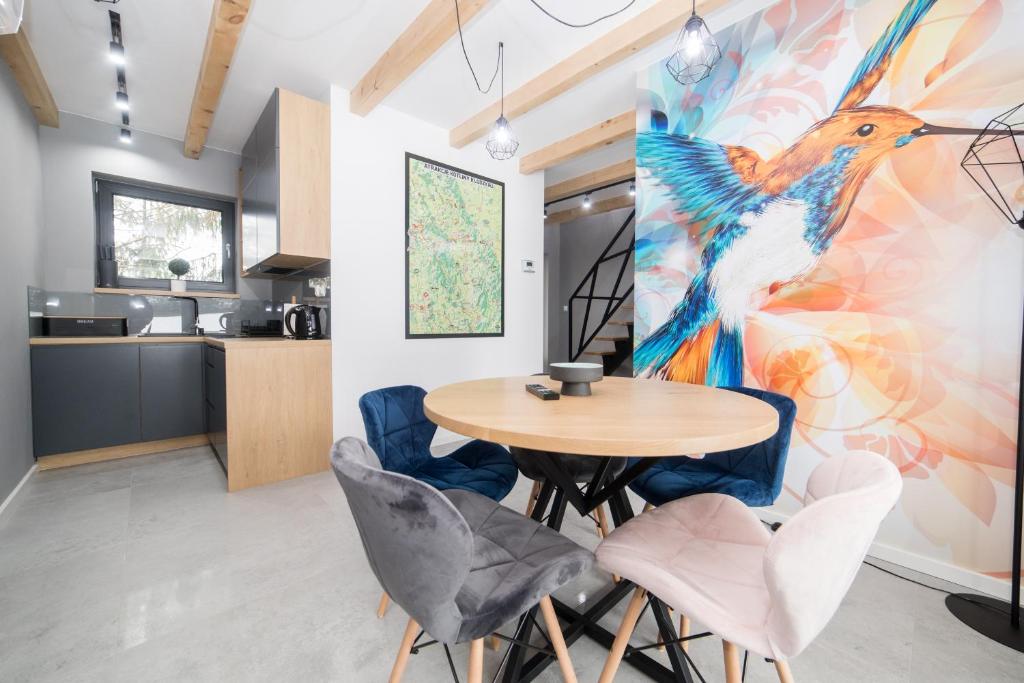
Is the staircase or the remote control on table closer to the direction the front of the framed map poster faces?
the remote control on table

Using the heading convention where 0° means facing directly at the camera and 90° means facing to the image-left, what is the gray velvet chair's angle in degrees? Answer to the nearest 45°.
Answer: approximately 225°

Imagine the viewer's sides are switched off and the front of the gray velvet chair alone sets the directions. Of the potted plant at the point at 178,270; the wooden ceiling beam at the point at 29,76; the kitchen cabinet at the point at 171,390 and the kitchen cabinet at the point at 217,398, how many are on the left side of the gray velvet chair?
4

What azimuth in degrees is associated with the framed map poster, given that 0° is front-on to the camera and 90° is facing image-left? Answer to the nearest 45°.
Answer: approximately 315°

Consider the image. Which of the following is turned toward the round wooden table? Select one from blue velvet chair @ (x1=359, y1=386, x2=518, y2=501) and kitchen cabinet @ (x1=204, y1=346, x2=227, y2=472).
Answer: the blue velvet chair

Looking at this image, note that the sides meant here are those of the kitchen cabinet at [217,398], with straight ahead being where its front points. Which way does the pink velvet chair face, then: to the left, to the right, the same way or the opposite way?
to the right

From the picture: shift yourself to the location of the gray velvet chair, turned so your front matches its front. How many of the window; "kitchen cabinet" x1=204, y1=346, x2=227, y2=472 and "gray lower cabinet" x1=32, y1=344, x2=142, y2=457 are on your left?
3

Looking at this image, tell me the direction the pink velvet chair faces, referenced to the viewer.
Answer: facing away from the viewer and to the left of the viewer

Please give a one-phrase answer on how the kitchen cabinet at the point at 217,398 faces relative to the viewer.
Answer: facing to the left of the viewer

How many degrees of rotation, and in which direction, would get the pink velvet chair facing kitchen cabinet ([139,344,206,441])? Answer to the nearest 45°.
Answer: approximately 45° to its left

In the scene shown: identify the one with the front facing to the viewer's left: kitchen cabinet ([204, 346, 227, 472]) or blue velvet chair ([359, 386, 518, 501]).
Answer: the kitchen cabinet
